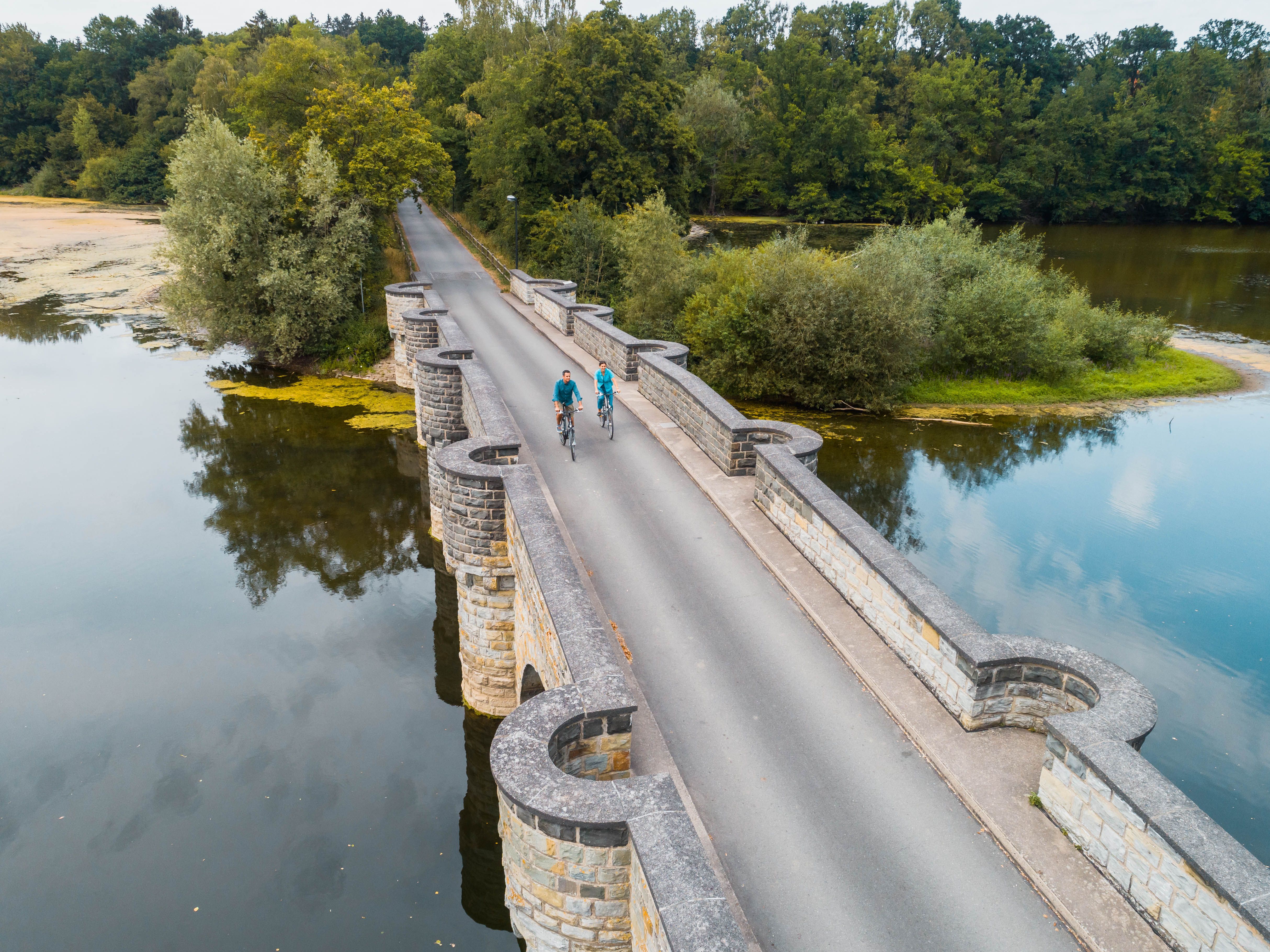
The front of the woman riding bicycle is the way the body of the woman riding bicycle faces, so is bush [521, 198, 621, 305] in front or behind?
behind

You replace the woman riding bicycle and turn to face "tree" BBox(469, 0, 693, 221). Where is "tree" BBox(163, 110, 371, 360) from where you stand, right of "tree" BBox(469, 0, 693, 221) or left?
left

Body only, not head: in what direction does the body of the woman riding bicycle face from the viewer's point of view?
toward the camera

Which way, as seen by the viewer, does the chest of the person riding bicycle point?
toward the camera

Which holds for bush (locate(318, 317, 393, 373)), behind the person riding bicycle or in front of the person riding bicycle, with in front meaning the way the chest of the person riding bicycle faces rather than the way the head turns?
behind

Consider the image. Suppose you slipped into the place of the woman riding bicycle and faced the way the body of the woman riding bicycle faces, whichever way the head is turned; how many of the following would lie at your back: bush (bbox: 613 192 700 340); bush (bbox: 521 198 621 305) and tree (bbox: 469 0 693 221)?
3

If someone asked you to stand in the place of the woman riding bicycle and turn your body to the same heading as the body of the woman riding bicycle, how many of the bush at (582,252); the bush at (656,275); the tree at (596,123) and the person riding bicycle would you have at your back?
3

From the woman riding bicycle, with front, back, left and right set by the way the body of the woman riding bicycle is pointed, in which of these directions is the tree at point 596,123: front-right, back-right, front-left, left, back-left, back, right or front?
back

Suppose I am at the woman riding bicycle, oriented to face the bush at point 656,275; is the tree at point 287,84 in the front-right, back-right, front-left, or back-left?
front-left

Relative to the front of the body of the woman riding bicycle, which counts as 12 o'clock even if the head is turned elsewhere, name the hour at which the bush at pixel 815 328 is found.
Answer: The bush is roughly at 7 o'clock from the woman riding bicycle.

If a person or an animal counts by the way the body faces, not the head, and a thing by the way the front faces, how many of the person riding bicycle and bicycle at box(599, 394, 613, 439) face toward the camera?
2

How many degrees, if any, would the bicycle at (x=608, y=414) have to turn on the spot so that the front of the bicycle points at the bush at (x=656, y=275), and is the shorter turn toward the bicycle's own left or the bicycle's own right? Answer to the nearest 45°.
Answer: approximately 180°

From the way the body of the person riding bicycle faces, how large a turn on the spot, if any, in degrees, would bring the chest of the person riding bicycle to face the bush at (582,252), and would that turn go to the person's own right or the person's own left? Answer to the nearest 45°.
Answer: approximately 180°
